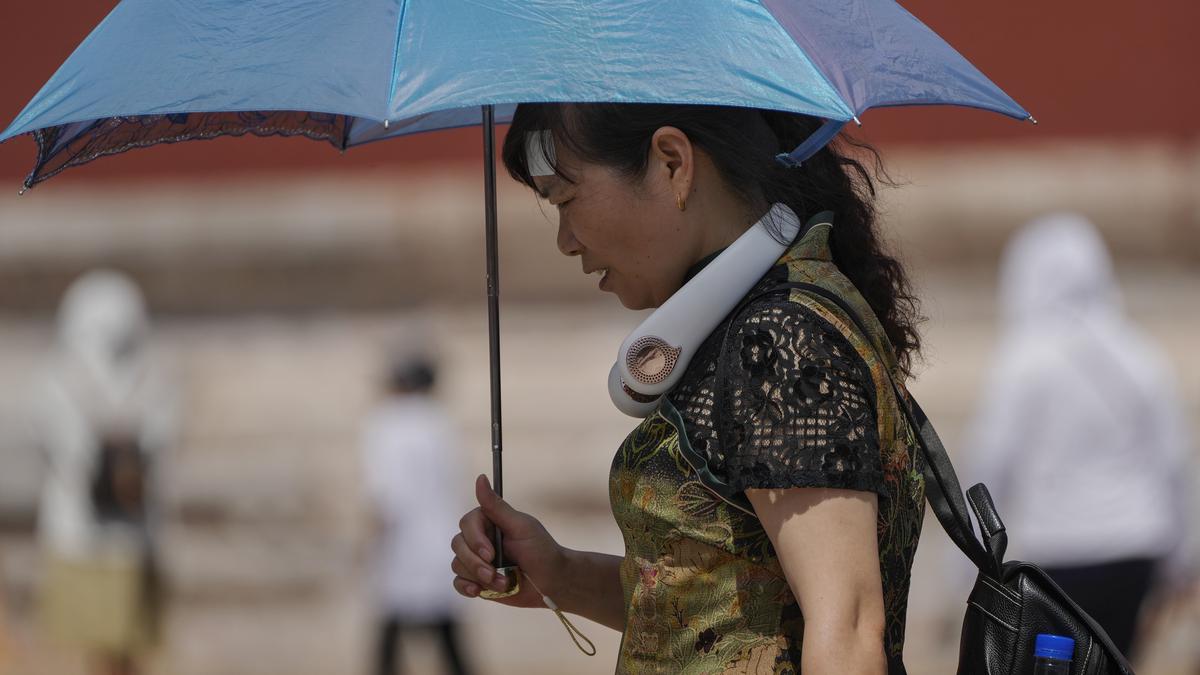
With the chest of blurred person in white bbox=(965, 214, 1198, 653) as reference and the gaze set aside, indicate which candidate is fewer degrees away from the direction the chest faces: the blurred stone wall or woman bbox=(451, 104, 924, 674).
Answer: the blurred stone wall

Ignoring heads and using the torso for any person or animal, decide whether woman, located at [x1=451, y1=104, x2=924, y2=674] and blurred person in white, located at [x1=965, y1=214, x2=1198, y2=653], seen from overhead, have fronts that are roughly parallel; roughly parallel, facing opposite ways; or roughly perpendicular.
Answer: roughly perpendicular

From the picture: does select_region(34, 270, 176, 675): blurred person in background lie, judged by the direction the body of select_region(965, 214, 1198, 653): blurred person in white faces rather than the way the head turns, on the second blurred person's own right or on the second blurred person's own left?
on the second blurred person's own left

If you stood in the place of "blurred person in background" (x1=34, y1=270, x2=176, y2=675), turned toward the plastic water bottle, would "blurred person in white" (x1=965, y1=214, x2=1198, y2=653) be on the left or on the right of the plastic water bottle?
left

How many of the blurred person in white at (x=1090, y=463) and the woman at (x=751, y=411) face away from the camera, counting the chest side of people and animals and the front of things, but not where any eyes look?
1

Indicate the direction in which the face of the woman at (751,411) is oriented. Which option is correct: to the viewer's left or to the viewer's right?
to the viewer's left

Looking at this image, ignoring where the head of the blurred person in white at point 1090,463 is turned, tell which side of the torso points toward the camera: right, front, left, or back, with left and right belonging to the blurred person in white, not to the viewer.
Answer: back

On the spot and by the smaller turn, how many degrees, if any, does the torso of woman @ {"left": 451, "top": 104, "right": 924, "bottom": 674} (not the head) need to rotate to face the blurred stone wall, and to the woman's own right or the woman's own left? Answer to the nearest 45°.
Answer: approximately 90° to the woman's own right

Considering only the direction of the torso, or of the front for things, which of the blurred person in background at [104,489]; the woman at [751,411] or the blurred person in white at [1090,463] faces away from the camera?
the blurred person in white

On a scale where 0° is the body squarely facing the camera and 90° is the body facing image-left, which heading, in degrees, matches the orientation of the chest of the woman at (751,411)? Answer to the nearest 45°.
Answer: approximately 90°

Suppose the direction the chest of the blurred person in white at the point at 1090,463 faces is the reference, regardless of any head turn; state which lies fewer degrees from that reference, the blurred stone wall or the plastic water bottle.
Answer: the blurred stone wall

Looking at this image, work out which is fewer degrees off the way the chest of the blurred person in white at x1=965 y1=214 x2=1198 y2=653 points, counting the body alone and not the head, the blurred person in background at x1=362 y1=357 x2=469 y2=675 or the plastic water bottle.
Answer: the blurred person in background

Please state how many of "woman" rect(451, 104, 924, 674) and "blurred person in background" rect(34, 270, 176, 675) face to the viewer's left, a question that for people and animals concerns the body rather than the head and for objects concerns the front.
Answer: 1
